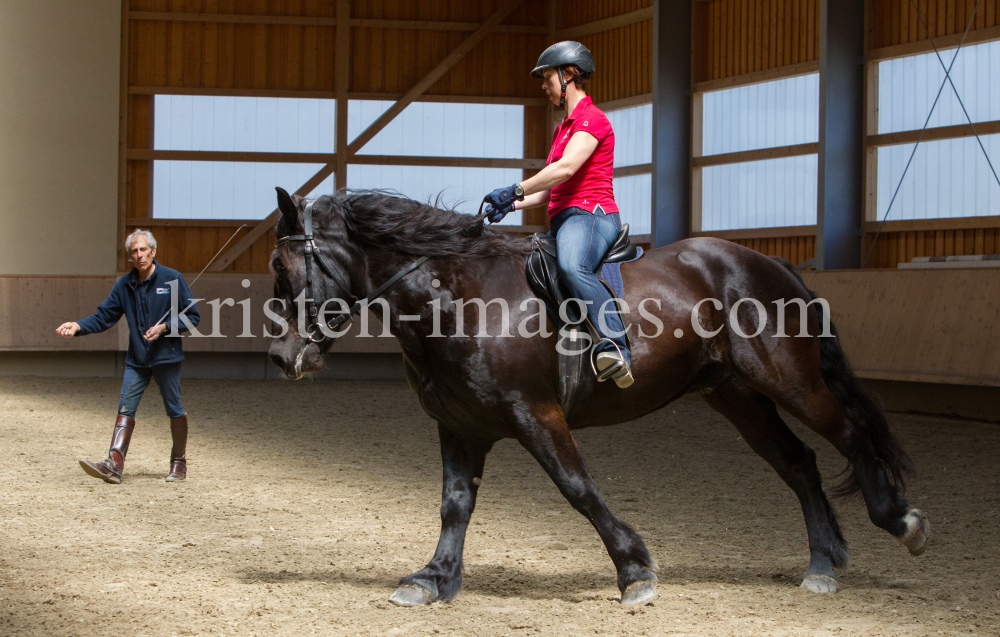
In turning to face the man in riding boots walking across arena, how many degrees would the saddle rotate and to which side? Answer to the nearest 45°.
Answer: approximately 45° to its right

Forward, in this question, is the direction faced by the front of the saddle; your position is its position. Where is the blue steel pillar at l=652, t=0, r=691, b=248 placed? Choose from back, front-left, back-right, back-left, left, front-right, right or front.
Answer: right

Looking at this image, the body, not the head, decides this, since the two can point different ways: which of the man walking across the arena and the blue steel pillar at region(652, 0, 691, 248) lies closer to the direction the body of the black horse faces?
the man walking across the arena

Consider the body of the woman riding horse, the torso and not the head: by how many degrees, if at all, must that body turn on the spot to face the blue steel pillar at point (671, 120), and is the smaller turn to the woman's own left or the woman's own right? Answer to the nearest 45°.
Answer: approximately 90° to the woman's own right

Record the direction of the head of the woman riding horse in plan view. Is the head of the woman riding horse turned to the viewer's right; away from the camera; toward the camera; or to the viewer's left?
to the viewer's left

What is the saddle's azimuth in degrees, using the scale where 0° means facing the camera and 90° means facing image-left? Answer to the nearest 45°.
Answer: approximately 90°

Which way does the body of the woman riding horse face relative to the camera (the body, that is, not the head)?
to the viewer's left

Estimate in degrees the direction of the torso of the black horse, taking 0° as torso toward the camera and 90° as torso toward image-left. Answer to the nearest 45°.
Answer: approximately 90°

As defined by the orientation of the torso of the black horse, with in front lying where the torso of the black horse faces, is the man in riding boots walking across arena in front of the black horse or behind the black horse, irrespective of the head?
in front

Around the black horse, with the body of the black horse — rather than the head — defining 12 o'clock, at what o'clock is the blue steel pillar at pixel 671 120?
The blue steel pillar is roughly at 3 o'clock from the black horse.
